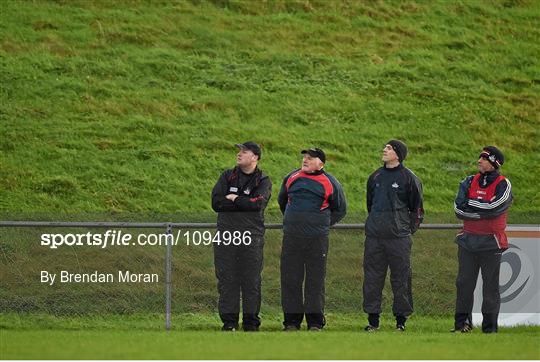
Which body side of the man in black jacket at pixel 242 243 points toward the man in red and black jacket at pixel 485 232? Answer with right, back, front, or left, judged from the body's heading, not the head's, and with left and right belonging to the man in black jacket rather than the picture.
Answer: left

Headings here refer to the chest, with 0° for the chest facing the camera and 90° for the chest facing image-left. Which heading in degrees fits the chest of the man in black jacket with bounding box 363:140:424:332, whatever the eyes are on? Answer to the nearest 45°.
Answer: approximately 45°

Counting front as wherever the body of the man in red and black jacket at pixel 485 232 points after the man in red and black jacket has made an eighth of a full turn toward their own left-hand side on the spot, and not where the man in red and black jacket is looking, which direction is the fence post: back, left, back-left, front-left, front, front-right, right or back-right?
right

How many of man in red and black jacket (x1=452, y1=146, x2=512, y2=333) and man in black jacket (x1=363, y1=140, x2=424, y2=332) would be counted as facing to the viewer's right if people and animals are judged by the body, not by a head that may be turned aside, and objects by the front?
0

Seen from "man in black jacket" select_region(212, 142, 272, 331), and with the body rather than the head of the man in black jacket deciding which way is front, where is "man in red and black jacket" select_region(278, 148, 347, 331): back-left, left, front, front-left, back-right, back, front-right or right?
left

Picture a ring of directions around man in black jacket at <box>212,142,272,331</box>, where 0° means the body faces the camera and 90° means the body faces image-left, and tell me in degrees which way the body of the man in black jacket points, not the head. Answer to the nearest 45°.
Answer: approximately 0°

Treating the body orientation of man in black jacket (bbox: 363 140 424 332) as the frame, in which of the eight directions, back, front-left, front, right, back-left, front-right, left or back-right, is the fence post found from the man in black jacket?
front-right

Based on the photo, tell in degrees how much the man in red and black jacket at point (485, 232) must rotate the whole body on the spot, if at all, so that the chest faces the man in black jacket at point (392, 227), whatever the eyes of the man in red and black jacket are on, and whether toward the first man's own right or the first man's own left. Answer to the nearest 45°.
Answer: approximately 45° to the first man's own right

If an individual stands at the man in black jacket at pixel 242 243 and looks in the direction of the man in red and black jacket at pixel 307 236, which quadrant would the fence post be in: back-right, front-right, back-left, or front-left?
back-left

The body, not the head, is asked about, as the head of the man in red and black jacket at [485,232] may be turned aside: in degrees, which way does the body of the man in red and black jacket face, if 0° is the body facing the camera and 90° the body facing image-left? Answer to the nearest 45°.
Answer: approximately 45°
